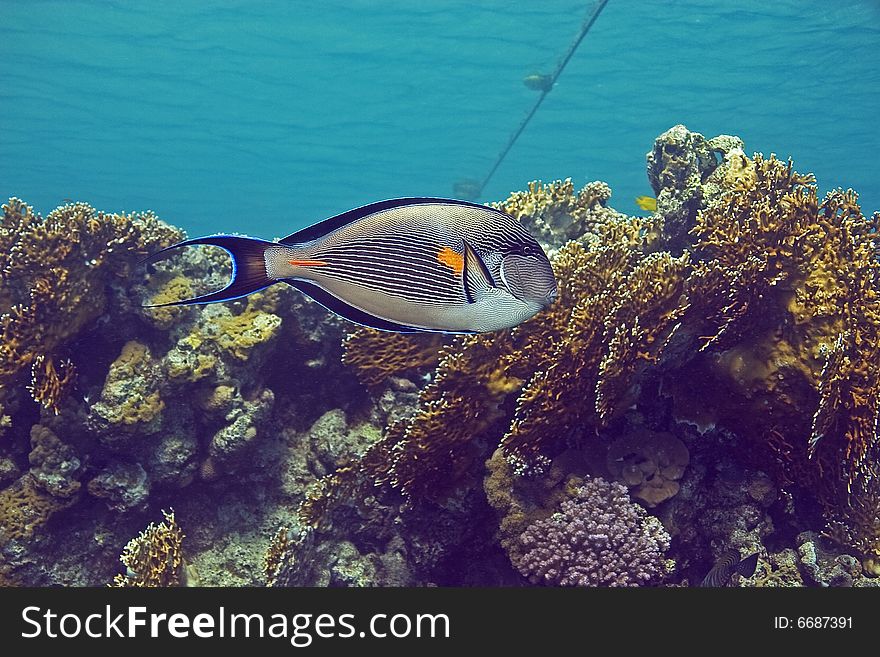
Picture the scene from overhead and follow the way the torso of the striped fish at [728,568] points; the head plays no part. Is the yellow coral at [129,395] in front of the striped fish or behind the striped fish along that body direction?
in front

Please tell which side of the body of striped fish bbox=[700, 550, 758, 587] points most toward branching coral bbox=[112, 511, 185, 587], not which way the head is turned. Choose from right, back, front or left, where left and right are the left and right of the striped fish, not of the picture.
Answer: front

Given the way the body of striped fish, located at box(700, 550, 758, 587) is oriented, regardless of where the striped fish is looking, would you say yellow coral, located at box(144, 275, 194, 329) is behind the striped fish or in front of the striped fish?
in front

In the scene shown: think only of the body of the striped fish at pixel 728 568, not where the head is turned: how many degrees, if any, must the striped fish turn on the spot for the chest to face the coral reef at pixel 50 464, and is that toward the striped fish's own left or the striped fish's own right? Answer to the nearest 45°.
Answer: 0° — it already faces it

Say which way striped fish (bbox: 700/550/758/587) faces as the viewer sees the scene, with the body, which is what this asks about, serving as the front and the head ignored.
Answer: to the viewer's left

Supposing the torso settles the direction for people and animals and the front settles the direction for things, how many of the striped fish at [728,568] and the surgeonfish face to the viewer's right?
1

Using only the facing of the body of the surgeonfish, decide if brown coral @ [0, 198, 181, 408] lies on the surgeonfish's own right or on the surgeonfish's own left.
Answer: on the surgeonfish's own left

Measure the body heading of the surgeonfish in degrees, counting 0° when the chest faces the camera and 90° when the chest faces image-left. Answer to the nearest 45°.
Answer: approximately 270°
